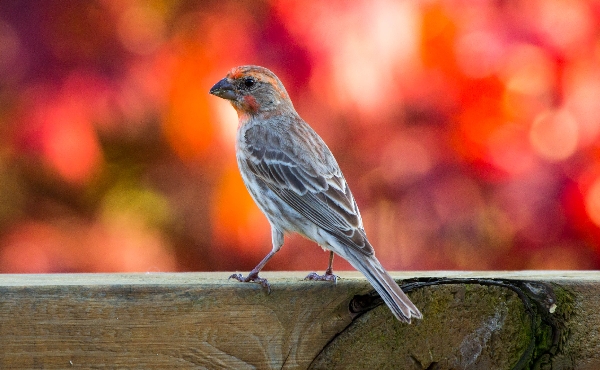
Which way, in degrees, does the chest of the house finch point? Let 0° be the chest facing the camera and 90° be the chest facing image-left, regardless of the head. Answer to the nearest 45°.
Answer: approximately 90°
